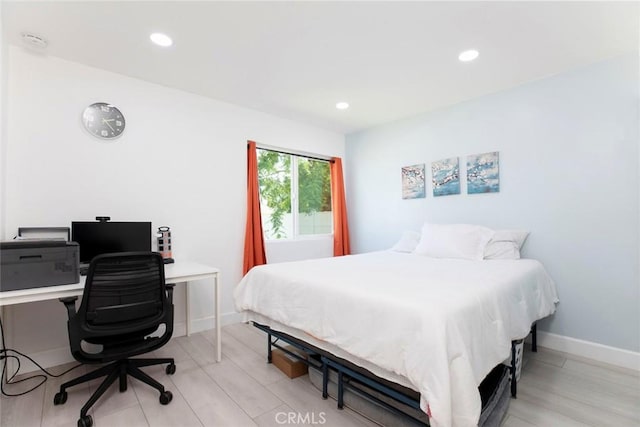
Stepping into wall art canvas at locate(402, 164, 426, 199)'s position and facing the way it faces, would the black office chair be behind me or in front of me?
in front

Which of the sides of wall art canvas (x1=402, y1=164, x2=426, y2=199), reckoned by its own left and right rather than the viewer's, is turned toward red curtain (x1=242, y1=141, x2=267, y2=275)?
front

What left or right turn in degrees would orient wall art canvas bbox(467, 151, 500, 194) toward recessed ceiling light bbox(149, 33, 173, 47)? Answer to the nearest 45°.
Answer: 0° — it already faces it

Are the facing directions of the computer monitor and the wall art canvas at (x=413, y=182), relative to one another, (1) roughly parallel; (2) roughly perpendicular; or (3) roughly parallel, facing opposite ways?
roughly perpendicular

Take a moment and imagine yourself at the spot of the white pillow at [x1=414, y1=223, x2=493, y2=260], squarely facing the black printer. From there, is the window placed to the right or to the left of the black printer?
right

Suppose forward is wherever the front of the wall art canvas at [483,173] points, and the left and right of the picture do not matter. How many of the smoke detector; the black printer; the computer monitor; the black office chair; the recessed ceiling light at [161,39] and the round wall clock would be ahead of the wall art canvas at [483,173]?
6

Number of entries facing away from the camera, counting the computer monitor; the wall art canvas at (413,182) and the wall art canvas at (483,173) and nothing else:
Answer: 0

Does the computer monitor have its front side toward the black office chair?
yes

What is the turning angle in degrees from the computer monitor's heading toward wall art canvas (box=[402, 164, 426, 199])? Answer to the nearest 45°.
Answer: approximately 90° to its left

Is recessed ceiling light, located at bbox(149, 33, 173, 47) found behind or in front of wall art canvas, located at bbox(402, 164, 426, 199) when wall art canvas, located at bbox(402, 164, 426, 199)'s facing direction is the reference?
in front

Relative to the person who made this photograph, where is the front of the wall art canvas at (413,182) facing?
facing the viewer and to the left of the viewer

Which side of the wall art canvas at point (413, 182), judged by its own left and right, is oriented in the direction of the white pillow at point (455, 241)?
left

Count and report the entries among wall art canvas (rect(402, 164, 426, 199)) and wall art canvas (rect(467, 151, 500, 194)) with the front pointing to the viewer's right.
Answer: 0

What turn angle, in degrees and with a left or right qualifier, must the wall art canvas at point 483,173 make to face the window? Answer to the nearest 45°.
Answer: approximately 45° to its right

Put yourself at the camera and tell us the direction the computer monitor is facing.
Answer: facing the viewer

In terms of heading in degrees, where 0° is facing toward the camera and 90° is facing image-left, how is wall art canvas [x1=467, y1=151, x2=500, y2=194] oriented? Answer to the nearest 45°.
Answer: approximately 45°
